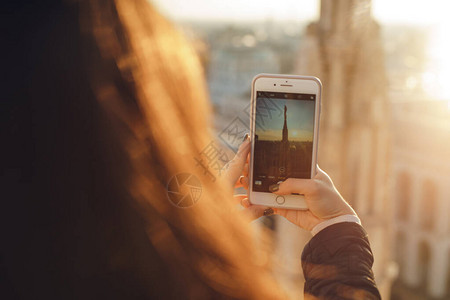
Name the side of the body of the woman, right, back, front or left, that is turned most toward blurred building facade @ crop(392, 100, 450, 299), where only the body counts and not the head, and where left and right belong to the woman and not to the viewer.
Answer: front

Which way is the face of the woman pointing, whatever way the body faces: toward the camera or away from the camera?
away from the camera

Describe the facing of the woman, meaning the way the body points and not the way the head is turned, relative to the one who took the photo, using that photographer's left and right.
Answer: facing away from the viewer and to the right of the viewer

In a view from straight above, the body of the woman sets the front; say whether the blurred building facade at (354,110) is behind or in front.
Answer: in front
